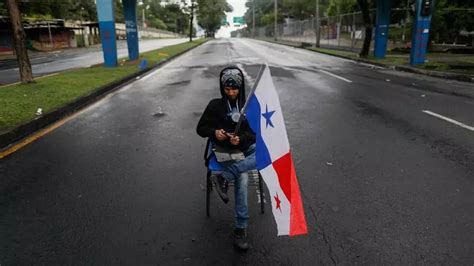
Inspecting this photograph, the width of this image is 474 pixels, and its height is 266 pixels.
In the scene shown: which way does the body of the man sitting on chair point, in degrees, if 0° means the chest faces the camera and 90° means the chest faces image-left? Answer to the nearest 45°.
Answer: approximately 0°

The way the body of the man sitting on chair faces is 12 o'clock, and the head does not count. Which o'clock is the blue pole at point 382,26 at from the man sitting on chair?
The blue pole is roughly at 7 o'clock from the man sitting on chair.

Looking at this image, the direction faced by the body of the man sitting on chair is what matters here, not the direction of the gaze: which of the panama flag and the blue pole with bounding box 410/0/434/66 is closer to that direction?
the panama flag

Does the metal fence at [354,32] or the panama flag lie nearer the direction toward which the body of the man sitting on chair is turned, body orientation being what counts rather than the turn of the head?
the panama flag

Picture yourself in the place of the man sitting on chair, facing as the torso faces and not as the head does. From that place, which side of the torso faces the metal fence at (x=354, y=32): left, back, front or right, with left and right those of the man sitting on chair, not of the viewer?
back

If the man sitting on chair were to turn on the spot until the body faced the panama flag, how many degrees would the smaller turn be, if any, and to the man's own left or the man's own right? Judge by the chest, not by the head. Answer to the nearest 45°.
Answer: approximately 45° to the man's own left

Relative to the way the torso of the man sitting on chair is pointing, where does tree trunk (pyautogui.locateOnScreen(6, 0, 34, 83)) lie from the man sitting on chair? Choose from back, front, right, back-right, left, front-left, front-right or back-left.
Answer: back-right

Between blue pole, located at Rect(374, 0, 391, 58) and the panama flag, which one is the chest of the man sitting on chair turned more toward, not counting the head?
the panama flag

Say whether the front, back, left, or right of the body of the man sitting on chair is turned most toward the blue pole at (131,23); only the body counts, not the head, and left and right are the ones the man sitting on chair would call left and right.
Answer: back

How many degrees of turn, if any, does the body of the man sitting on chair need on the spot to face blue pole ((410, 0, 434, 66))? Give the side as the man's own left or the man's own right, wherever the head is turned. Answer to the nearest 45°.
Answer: approximately 135° to the man's own left

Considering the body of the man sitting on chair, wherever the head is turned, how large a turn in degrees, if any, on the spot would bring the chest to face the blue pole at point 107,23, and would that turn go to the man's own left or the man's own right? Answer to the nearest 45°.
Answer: approximately 180°
